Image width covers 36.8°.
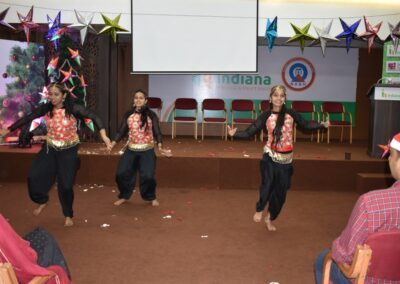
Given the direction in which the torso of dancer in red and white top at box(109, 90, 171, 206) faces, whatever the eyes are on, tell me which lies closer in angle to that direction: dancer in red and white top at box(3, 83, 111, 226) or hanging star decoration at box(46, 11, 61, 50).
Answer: the dancer in red and white top

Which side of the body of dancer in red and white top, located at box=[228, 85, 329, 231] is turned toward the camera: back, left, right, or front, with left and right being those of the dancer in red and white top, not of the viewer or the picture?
front

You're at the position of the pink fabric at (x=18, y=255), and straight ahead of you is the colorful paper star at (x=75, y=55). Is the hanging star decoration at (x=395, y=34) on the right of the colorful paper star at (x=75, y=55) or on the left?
right

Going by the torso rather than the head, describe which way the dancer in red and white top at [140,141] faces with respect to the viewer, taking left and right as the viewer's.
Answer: facing the viewer

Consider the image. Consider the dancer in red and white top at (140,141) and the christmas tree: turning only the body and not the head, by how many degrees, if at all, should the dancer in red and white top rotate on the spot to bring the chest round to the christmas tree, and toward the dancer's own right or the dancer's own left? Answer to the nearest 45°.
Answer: approximately 135° to the dancer's own right

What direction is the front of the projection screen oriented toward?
toward the camera

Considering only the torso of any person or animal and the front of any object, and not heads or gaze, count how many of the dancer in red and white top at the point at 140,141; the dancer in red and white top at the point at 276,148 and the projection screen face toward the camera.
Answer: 3

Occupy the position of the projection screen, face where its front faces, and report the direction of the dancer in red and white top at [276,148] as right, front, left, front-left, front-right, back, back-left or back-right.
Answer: front

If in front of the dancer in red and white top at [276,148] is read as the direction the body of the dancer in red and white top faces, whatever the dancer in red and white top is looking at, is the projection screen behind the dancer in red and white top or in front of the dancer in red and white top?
behind

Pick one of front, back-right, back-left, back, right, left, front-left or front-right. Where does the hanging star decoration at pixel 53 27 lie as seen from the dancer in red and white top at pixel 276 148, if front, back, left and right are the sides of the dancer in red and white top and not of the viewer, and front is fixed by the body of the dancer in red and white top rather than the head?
back-right

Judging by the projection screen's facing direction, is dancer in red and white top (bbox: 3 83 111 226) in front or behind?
in front

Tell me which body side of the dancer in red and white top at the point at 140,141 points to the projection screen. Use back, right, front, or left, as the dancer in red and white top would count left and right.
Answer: back

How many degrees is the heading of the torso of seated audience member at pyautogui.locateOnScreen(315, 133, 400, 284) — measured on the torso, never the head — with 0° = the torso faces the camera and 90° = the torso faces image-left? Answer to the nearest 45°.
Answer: approximately 135°

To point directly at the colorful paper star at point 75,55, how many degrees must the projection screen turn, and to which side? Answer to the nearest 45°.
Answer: approximately 90° to its right
